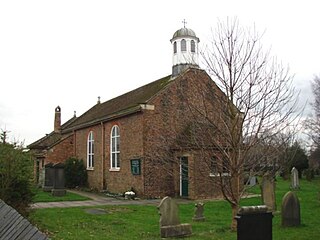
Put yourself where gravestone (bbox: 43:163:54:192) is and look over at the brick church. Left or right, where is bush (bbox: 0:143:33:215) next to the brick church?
right

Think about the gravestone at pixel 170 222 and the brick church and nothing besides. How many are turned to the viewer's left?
0

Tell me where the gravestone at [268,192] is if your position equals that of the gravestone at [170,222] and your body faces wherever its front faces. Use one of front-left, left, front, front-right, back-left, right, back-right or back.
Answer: left

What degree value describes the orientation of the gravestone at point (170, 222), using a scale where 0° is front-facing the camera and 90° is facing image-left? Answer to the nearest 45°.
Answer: approximately 315°

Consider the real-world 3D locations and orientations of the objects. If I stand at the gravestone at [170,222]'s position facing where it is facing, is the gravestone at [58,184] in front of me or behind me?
behind

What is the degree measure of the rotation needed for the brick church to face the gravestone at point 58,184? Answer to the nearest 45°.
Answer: approximately 135° to its right

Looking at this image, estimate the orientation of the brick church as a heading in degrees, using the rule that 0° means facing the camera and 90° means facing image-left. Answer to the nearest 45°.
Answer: approximately 315°

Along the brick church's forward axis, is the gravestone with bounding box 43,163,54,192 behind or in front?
behind

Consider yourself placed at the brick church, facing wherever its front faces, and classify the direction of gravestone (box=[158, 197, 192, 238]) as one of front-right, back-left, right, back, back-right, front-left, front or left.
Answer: front-right
